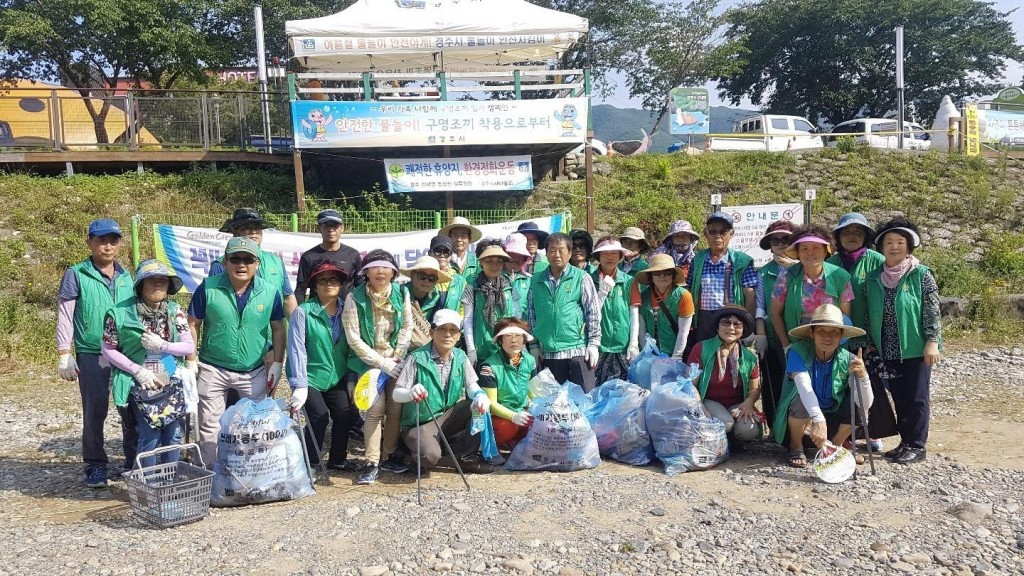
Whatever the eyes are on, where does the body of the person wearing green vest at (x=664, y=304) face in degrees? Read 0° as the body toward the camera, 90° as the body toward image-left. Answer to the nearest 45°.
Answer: approximately 0°

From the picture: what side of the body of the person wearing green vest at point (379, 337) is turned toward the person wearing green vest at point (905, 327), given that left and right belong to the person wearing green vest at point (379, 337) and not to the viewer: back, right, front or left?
left

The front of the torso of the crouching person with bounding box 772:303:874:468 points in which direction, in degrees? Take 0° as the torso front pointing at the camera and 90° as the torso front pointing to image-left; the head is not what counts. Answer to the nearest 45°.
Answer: approximately 0°

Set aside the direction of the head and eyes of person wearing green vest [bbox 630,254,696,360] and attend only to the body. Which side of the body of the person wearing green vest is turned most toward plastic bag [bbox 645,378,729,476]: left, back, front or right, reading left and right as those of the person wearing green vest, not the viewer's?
front

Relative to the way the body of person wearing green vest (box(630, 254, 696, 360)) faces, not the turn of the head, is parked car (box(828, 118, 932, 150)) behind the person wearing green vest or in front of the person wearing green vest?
behind

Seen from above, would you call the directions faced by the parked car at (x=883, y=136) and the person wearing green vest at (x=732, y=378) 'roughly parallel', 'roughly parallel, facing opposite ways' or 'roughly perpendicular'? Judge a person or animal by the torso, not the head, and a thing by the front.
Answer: roughly perpendicular

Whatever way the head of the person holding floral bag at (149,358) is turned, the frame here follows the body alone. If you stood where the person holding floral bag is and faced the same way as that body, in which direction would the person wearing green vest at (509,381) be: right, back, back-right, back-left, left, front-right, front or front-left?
front-left

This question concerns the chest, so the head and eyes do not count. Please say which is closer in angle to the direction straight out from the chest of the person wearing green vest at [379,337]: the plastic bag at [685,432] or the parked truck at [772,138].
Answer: the plastic bag
